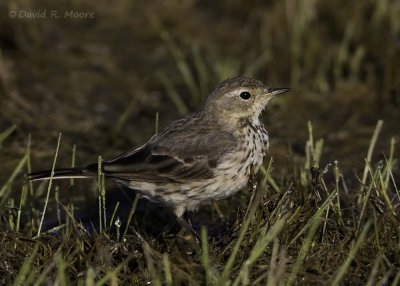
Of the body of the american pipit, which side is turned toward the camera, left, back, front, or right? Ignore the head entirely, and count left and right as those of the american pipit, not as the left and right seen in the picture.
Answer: right
